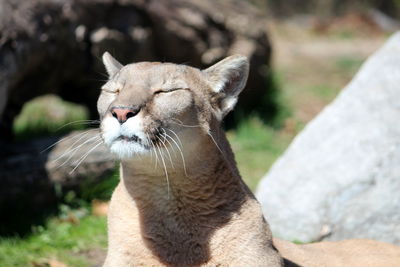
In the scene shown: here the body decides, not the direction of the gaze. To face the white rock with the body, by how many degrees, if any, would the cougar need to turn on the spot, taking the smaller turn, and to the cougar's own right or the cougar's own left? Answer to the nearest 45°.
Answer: approximately 180°

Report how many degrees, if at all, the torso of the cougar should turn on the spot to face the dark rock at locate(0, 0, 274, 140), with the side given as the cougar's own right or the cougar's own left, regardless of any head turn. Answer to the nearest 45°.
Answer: approximately 90° to the cougar's own right

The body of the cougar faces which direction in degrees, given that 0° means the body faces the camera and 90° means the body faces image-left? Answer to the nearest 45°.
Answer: approximately 45°

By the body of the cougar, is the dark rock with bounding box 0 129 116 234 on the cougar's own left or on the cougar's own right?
on the cougar's own right
